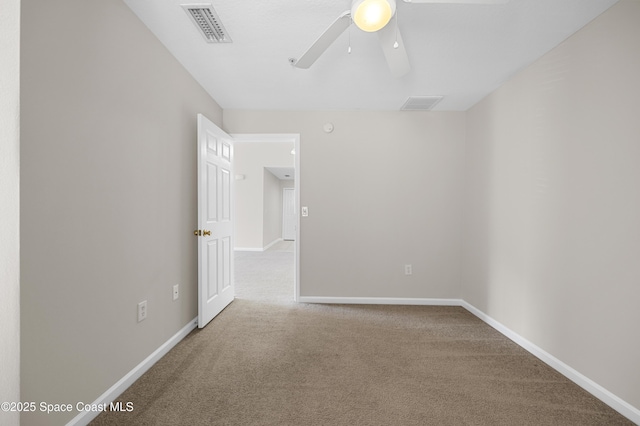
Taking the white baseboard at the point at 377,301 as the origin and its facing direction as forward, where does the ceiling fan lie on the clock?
The ceiling fan is roughly at 12 o'clock from the white baseboard.

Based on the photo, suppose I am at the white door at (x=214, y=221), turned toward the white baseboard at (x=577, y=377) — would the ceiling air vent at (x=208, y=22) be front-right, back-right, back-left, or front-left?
front-right

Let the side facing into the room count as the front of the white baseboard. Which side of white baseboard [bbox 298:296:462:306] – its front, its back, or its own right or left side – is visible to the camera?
front

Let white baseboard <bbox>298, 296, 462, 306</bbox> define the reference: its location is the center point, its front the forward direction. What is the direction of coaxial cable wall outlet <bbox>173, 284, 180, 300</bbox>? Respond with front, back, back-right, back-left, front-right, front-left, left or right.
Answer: front-right

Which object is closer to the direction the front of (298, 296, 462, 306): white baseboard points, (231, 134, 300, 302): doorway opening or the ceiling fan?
the ceiling fan

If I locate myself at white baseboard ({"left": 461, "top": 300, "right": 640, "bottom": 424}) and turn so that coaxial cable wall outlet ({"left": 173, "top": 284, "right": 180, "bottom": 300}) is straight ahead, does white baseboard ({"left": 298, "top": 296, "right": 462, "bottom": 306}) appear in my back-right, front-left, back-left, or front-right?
front-right

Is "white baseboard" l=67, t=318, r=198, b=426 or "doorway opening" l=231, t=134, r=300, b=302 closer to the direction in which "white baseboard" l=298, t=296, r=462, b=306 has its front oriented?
the white baseboard

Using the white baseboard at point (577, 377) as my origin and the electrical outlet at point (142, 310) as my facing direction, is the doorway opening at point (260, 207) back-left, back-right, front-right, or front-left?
front-right

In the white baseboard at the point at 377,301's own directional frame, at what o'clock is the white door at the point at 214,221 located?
The white door is roughly at 2 o'clock from the white baseboard.

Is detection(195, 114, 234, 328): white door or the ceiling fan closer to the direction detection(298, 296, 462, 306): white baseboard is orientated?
the ceiling fan

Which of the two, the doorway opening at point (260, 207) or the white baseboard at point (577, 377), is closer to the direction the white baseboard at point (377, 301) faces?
the white baseboard

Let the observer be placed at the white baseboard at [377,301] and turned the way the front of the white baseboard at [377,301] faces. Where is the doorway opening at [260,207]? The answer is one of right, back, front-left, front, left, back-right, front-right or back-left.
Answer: back-right

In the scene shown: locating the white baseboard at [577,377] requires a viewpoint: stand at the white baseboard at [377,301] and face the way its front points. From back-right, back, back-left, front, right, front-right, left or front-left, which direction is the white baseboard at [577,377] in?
front-left

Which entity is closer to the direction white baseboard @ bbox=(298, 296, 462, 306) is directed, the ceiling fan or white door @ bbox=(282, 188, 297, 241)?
the ceiling fan

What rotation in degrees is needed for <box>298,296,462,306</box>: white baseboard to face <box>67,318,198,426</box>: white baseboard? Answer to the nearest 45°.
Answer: approximately 45° to its right

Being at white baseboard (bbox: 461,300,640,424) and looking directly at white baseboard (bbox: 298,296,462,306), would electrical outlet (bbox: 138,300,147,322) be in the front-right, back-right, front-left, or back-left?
front-left

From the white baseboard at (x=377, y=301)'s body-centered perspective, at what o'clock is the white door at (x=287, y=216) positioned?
The white door is roughly at 5 o'clock from the white baseboard.
